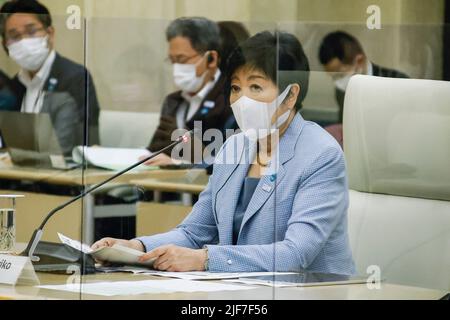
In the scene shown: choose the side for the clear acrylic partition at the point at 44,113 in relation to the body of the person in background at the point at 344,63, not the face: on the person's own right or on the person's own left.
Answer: on the person's own right

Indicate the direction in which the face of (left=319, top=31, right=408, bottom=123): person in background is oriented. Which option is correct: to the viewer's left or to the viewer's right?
to the viewer's left

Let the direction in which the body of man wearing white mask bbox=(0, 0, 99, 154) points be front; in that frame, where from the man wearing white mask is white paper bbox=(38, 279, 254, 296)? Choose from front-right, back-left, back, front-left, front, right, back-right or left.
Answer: front-left

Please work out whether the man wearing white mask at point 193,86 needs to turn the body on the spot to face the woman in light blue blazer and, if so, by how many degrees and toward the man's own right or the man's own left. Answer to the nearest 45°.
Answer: approximately 45° to the man's own left

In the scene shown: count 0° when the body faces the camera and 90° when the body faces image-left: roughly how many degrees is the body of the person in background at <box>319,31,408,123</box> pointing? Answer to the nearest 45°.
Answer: approximately 45°

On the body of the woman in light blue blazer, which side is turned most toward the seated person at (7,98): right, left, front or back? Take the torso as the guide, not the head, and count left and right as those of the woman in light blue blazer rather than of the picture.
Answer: right

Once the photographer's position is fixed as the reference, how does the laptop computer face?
facing away from the viewer and to the right of the viewer

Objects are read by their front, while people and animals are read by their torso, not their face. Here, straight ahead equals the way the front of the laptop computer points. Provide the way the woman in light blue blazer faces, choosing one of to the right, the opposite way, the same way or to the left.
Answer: the opposite way

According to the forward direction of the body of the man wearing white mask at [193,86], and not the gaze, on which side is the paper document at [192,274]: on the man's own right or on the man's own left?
on the man's own left

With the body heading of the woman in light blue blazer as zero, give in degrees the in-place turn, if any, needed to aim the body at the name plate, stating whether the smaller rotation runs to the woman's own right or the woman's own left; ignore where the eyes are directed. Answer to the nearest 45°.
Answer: approximately 45° to the woman's own right
